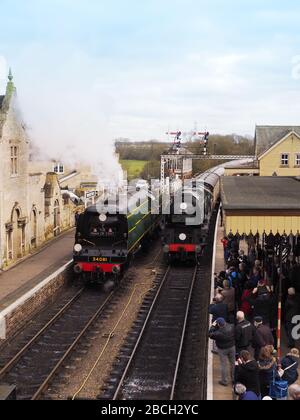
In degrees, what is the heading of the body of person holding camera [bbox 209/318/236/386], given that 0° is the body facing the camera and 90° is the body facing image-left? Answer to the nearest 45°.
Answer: approximately 135°

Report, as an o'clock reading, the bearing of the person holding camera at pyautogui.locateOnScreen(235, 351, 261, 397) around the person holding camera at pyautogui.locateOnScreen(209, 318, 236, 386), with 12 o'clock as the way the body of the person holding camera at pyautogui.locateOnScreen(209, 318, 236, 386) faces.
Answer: the person holding camera at pyautogui.locateOnScreen(235, 351, 261, 397) is roughly at 7 o'clock from the person holding camera at pyautogui.locateOnScreen(209, 318, 236, 386).

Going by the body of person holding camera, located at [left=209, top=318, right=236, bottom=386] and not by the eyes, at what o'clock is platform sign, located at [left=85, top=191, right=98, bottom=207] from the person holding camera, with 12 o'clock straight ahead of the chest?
The platform sign is roughly at 1 o'clock from the person holding camera.

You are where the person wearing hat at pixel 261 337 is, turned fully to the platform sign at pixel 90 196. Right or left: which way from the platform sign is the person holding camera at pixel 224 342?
left

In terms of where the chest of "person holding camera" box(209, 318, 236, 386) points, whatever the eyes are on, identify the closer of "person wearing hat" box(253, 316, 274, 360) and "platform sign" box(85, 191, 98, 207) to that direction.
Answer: the platform sign

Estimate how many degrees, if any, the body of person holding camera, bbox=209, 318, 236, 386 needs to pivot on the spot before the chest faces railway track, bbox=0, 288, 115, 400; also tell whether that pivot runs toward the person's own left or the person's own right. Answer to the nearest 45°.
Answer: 0° — they already face it

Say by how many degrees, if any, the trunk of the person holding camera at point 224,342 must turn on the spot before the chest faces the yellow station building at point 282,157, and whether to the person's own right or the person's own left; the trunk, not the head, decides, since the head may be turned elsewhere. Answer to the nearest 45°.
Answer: approximately 45° to the person's own right

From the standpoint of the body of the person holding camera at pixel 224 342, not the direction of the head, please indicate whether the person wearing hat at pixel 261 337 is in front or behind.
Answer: behind
